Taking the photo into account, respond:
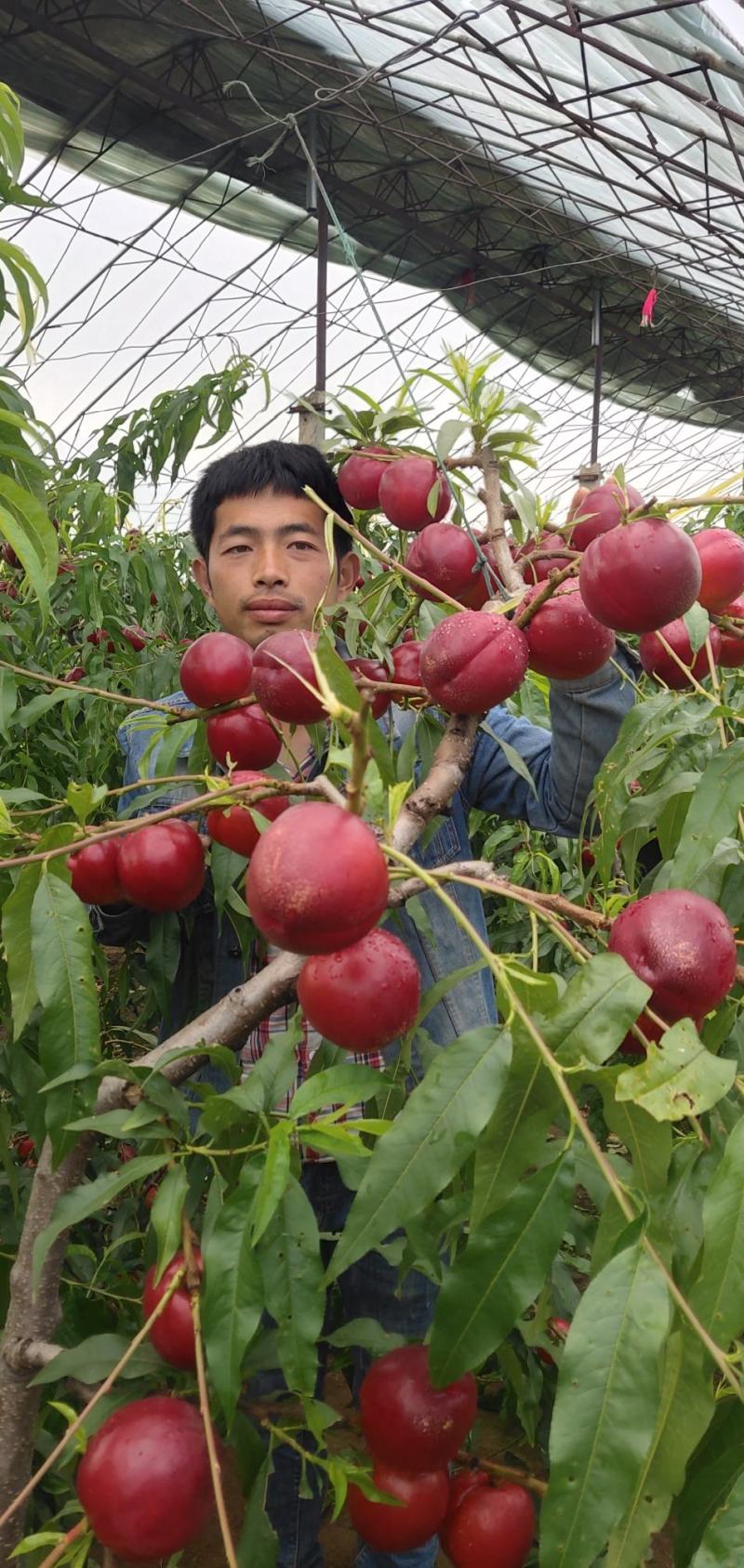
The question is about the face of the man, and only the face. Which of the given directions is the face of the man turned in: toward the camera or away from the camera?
toward the camera

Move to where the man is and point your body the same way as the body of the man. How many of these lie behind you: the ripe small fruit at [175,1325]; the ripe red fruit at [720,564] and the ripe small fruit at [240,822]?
0

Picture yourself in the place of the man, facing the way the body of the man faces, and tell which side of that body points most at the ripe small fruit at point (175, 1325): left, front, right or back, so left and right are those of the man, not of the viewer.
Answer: front

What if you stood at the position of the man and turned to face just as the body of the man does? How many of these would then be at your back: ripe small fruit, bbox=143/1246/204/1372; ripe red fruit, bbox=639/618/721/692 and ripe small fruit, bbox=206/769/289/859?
0

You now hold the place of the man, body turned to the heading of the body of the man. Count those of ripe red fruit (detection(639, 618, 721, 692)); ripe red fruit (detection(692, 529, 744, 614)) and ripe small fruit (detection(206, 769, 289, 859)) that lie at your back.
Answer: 0

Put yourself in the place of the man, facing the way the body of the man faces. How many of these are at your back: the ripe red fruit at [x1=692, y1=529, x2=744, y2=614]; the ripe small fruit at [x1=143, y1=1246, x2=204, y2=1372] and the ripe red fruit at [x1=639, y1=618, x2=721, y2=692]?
0

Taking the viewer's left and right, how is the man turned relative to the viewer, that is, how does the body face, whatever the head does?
facing the viewer

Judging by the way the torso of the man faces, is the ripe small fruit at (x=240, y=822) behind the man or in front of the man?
in front
